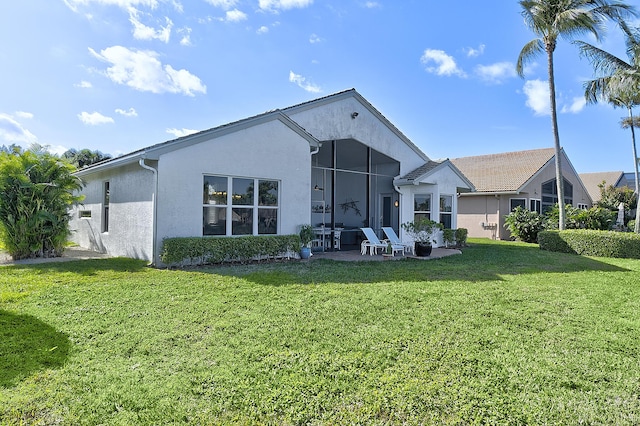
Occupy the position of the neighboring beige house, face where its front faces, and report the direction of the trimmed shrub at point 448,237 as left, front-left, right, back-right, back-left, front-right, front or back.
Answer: front-right

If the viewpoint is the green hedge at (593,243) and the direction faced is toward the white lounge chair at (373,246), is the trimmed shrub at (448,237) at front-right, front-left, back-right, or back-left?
front-right

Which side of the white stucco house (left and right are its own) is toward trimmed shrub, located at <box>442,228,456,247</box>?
left

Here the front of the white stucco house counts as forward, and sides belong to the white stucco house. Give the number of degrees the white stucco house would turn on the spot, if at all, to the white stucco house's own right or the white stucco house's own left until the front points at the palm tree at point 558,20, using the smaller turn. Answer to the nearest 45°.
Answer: approximately 45° to the white stucco house's own left
